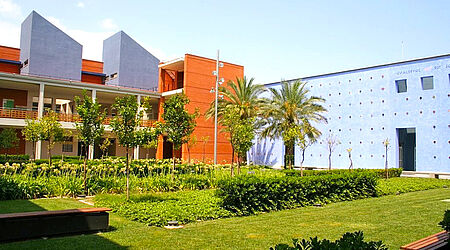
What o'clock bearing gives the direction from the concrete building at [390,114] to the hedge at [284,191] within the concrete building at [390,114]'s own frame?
The hedge is roughly at 11 o'clock from the concrete building.

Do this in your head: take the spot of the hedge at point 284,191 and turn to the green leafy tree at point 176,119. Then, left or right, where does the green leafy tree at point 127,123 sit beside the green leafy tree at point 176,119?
left

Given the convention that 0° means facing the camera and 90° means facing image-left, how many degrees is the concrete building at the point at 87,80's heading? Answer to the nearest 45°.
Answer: approximately 315°

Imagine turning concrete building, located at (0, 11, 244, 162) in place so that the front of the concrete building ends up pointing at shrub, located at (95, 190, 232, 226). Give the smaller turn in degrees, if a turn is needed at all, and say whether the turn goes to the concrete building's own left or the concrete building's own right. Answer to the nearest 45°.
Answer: approximately 45° to the concrete building's own right

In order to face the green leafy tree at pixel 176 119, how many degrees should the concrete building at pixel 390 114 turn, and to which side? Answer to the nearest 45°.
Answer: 0° — it already faces it

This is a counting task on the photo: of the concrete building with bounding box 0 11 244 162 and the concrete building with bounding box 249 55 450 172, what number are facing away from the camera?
0

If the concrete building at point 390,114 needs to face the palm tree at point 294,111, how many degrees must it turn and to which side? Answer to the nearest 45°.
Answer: approximately 45° to its right

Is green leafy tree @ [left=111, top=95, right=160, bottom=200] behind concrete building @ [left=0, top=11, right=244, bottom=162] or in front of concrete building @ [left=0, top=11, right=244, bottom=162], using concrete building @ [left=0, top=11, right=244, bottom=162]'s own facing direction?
in front

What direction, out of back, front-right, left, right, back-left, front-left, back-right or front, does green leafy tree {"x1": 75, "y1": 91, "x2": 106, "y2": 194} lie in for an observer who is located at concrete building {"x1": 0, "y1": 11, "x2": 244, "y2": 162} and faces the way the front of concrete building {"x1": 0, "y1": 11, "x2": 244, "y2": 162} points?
front-right

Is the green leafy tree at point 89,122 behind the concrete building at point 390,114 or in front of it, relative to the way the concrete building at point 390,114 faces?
in front

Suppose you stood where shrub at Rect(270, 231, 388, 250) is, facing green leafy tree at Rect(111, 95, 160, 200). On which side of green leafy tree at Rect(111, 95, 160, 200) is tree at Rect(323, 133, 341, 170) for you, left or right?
right

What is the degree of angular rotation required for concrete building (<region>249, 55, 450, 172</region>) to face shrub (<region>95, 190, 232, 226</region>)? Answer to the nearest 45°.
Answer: approximately 45° to its left
